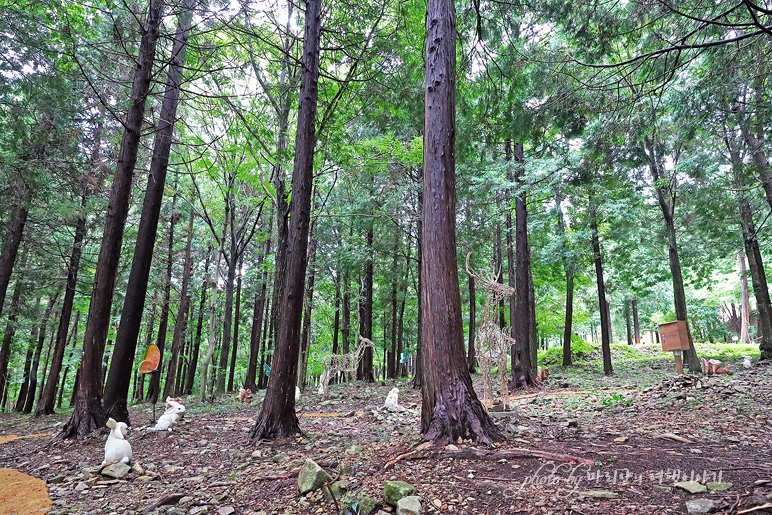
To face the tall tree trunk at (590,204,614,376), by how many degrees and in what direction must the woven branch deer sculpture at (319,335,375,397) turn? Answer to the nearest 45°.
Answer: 0° — it already faces it

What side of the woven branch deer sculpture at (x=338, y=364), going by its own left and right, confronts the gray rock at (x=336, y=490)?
right

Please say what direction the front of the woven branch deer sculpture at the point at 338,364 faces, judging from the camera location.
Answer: facing to the right of the viewer

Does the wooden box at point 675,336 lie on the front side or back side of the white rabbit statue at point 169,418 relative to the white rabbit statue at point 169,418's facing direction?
on the front side

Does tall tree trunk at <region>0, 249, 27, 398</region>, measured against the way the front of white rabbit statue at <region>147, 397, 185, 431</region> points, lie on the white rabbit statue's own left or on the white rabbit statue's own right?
on the white rabbit statue's own left

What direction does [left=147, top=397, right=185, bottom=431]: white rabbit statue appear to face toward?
to the viewer's right

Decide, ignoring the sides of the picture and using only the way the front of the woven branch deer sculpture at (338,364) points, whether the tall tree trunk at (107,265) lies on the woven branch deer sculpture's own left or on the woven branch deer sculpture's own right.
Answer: on the woven branch deer sculpture's own right

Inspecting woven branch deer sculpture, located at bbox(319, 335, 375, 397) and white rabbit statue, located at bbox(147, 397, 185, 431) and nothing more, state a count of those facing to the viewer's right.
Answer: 2

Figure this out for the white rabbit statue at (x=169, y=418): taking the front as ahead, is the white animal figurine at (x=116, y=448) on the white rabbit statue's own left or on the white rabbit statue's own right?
on the white rabbit statue's own right

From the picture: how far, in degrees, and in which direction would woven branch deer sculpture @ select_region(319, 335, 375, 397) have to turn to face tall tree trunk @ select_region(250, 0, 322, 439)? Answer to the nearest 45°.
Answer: approximately 90° to its right

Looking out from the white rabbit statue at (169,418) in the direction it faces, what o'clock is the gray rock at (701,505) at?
The gray rock is roughly at 2 o'clock from the white rabbit statue.
